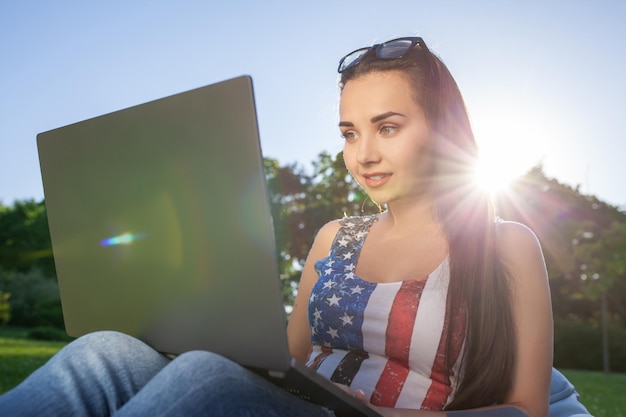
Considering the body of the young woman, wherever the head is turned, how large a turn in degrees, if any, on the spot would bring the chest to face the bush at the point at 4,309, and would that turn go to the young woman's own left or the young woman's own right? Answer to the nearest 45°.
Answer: approximately 90° to the young woman's own right

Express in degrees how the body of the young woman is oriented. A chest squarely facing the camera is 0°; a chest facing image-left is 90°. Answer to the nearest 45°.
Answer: approximately 45°

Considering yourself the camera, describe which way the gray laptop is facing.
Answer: facing away from the viewer and to the right of the viewer

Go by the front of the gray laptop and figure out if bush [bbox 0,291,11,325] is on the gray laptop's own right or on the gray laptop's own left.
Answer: on the gray laptop's own left

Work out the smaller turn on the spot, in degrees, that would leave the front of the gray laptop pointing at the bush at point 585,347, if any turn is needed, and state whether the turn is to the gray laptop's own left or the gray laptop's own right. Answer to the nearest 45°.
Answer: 0° — it already faces it

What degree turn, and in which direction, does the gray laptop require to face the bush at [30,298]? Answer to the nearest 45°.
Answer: approximately 45° to its left

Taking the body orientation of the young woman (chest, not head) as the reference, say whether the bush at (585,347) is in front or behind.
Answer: behind
